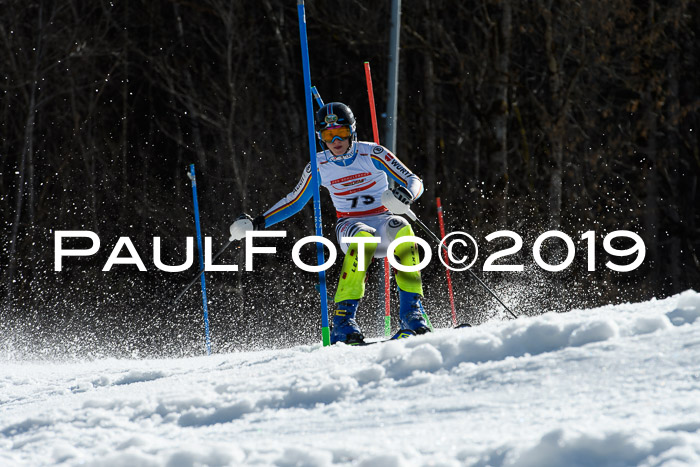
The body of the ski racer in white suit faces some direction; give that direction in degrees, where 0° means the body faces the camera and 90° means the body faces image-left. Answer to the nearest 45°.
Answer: approximately 0°
